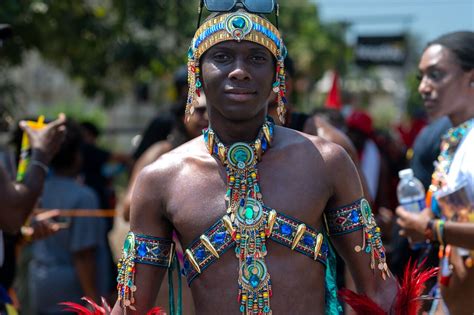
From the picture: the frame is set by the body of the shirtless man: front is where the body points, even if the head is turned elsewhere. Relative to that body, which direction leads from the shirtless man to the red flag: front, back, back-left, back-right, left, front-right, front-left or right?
back

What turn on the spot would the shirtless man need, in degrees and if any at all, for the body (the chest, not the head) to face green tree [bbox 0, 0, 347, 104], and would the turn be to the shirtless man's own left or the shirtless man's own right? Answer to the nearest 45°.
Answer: approximately 180°

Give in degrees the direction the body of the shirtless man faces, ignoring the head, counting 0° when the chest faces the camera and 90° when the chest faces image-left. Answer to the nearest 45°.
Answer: approximately 0°

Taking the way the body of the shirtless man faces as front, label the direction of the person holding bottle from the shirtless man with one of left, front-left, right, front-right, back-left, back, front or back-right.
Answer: back-left
